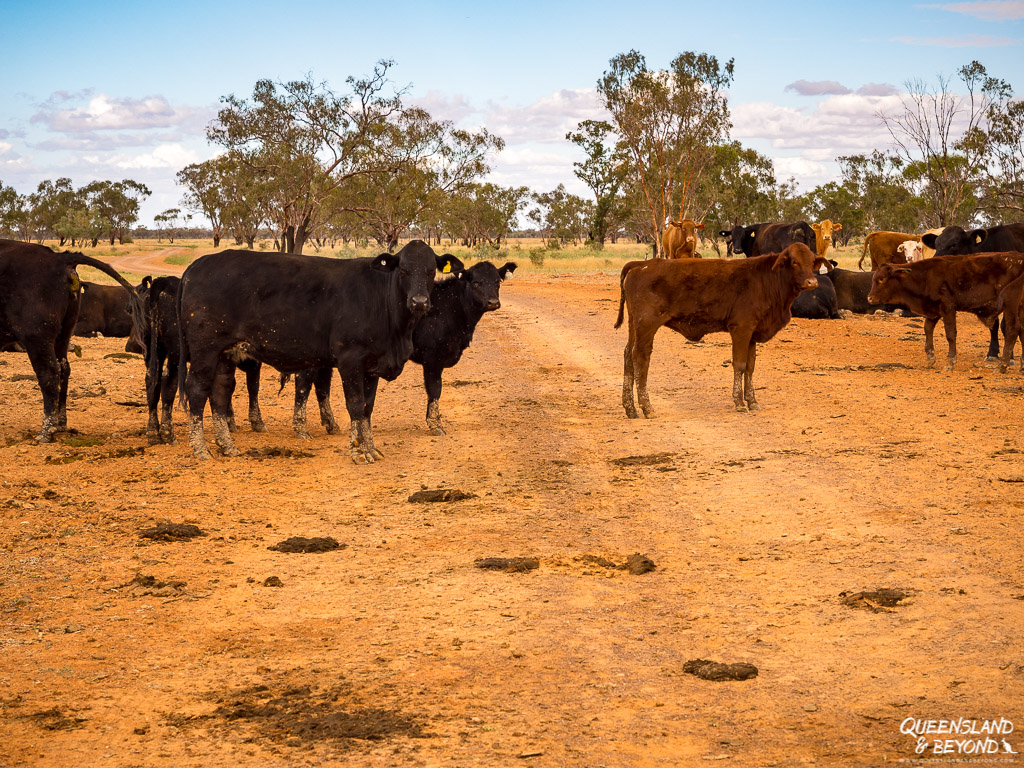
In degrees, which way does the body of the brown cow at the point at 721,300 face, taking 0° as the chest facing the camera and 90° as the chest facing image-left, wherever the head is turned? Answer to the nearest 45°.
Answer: approximately 270°

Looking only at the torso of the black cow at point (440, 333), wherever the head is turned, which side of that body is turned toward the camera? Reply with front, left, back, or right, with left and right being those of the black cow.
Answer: right

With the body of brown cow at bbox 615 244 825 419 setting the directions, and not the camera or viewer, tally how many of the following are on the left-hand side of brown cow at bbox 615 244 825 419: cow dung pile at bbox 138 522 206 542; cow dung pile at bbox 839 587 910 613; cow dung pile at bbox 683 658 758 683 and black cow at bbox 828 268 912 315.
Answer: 1

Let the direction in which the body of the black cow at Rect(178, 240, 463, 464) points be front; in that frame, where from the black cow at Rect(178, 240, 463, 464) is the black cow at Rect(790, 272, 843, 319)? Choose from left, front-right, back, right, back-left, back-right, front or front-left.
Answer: front-left

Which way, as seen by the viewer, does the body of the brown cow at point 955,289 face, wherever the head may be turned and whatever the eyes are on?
to the viewer's left

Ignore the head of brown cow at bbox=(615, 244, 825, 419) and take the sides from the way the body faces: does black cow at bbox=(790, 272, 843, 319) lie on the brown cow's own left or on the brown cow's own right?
on the brown cow's own left

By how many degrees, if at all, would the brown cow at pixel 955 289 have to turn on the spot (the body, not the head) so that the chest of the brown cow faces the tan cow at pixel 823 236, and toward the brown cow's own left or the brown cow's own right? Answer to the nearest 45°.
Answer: approximately 90° to the brown cow's own right

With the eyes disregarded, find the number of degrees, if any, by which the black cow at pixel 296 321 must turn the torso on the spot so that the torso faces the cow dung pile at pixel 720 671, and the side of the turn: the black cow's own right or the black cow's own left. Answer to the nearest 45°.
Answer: approximately 90° to the black cow's own right

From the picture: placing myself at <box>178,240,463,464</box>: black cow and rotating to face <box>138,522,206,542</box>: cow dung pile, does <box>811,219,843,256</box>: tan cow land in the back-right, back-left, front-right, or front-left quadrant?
back-left
